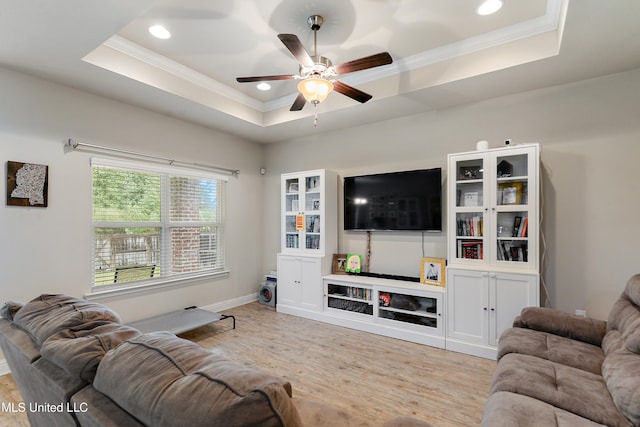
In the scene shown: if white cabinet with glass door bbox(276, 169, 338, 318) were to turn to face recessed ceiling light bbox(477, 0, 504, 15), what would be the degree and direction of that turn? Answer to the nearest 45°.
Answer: approximately 90° to its left

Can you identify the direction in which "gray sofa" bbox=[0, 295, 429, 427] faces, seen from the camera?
facing away from the viewer and to the right of the viewer

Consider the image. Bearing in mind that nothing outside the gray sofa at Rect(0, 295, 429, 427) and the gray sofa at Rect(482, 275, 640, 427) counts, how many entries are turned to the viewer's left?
1

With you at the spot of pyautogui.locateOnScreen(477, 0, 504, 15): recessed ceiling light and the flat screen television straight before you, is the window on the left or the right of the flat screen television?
left

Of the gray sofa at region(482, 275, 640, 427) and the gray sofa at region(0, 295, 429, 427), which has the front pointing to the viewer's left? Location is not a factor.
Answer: the gray sofa at region(482, 275, 640, 427)

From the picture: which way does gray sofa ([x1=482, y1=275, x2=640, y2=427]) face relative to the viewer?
to the viewer's left
